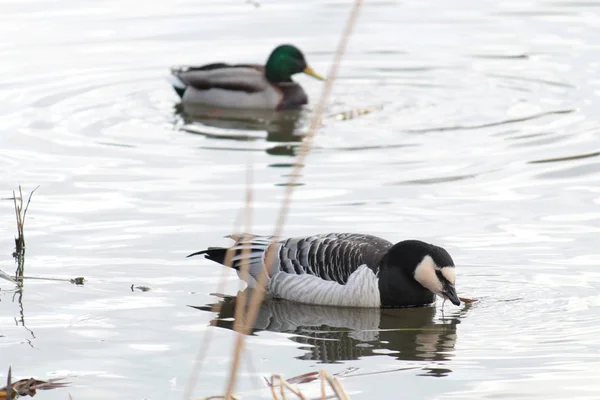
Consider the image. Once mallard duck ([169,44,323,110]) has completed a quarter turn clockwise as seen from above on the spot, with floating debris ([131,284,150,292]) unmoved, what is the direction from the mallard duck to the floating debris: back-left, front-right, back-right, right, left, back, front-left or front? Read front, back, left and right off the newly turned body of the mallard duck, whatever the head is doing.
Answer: front

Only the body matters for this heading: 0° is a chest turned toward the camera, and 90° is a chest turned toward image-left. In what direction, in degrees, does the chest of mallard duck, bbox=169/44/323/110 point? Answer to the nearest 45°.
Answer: approximately 270°

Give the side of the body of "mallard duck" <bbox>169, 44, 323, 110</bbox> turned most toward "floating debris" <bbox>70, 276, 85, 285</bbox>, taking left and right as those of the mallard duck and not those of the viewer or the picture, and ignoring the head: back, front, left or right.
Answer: right

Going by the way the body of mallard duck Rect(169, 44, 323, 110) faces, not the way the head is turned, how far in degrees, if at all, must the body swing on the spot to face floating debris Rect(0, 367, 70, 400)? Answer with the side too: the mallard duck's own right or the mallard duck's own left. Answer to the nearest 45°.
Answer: approximately 90° to the mallard duck's own right
